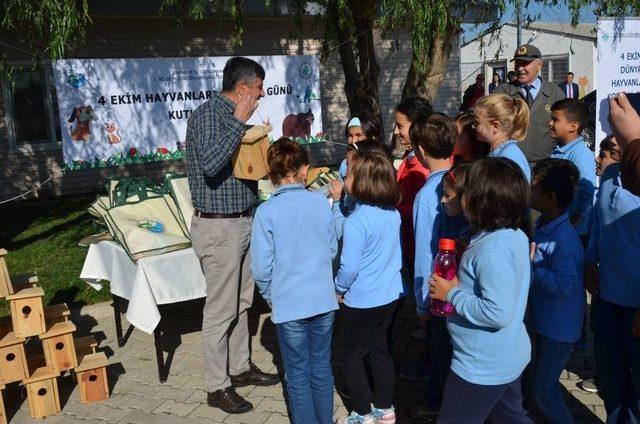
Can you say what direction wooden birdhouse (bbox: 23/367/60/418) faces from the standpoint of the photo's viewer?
facing the viewer

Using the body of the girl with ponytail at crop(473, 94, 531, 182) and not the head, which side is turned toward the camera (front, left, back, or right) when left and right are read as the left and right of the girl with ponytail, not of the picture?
left

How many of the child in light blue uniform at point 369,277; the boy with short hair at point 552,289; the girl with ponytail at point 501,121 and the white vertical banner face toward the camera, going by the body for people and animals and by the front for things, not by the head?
1

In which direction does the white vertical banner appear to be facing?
toward the camera

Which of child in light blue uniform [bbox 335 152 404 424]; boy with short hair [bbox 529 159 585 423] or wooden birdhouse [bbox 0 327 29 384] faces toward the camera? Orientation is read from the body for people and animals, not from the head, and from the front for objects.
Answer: the wooden birdhouse

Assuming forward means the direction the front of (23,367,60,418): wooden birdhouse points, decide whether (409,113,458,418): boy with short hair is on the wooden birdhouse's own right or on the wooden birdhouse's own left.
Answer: on the wooden birdhouse's own left

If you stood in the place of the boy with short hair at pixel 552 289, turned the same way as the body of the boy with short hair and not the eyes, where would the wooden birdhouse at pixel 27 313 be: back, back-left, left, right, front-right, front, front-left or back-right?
front

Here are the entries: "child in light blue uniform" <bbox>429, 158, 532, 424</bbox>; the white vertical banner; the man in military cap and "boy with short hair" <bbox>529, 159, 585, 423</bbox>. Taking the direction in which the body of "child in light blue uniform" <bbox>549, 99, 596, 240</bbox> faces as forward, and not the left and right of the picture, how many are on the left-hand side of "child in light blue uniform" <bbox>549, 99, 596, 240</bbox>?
2

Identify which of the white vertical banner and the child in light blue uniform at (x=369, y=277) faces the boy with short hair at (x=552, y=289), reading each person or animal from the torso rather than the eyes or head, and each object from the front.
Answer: the white vertical banner

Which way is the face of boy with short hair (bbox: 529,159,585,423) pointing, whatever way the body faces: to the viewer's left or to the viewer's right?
to the viewer's left

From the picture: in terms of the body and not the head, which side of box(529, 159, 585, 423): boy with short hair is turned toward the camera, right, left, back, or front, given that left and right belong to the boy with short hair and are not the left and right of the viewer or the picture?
left

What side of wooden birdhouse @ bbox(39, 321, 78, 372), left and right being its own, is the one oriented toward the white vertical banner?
left

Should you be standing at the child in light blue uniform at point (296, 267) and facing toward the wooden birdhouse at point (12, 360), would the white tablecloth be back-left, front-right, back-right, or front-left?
front-right

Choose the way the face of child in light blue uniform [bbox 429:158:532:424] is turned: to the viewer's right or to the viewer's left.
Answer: to the viewer's left
